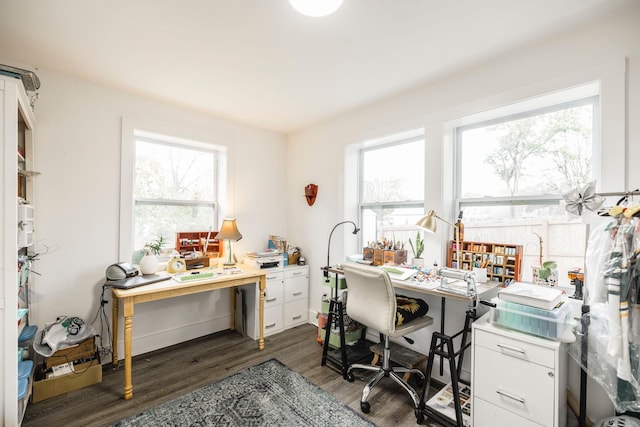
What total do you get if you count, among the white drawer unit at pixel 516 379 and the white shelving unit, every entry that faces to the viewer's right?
1

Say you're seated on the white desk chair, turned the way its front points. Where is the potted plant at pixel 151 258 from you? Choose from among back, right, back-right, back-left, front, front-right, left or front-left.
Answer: back-left

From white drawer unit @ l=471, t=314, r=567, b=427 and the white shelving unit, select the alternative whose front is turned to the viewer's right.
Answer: the white shelving unit

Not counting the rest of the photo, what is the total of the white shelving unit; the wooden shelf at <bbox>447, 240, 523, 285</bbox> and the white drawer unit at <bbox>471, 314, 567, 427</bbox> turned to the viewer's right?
1

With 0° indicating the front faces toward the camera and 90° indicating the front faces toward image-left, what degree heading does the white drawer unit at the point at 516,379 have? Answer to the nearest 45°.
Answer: approximately 45°

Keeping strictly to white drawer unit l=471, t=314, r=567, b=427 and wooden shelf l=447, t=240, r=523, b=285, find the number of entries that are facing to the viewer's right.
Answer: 0

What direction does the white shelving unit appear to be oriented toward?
to the viewer's right

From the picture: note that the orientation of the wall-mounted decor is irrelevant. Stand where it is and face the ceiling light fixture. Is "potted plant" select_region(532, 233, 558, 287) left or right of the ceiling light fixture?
left

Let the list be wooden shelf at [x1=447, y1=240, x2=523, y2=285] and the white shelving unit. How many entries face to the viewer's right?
1

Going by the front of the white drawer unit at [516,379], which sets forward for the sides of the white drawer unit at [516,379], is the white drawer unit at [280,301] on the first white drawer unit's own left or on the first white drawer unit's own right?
on the first white drawer unit's own right

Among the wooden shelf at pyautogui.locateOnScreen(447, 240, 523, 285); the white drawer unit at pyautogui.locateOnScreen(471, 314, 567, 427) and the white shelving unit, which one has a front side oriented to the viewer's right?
the white shelving unit

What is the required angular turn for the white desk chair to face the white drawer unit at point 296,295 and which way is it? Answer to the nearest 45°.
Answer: approximately 90° to its left

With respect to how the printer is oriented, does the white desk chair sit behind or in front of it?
in front

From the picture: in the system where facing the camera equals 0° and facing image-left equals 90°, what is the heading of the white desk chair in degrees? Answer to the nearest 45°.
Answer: approximately 225°
